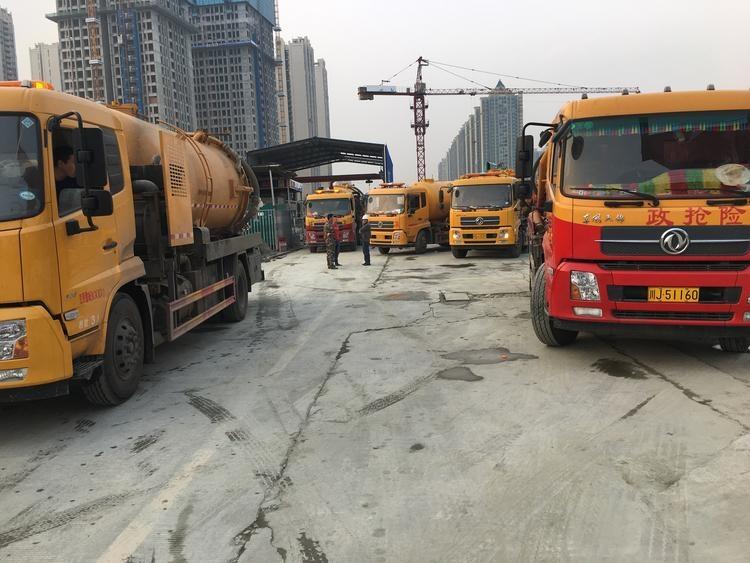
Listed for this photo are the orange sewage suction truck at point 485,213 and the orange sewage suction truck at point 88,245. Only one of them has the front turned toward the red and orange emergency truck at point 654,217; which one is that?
the orange sewage suction truck at point 485,213

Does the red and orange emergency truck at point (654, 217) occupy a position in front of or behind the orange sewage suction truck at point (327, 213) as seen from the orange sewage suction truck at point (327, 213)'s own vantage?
in front

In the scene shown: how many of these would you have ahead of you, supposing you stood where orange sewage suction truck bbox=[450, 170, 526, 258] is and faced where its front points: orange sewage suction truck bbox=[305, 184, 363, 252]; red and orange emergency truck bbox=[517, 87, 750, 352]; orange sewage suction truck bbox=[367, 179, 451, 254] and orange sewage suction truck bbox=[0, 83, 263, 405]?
2

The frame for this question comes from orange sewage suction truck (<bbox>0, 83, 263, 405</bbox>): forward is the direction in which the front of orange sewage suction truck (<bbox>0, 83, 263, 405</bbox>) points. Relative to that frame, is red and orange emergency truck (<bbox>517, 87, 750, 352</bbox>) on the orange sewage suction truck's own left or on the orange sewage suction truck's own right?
on the orange sewage suction truck's own left

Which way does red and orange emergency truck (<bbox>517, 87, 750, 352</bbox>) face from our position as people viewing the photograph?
facing the viewer

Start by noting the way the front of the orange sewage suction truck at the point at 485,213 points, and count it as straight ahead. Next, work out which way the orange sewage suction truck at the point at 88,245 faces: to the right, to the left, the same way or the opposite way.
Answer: the same way

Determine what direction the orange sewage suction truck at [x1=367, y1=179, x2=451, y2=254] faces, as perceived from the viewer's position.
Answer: facing the viewer and to the left of the viewer

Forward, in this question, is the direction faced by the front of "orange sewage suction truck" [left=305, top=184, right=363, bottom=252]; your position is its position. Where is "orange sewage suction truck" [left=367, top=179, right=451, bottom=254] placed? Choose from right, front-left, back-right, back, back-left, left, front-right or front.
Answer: front-left

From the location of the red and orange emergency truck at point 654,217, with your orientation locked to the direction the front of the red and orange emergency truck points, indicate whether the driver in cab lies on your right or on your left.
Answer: on your right

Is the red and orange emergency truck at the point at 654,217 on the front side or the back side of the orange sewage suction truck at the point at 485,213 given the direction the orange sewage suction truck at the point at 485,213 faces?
on the front side

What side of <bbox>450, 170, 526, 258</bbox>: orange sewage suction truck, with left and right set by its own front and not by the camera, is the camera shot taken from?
front

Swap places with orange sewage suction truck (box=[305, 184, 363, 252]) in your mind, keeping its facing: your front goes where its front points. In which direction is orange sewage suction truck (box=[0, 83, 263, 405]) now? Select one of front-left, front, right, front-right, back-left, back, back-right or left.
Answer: front

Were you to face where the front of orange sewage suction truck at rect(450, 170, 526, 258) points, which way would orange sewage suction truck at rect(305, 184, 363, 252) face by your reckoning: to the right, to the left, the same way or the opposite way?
the same way

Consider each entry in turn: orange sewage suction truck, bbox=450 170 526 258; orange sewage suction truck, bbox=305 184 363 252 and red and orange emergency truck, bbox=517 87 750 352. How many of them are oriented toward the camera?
3
